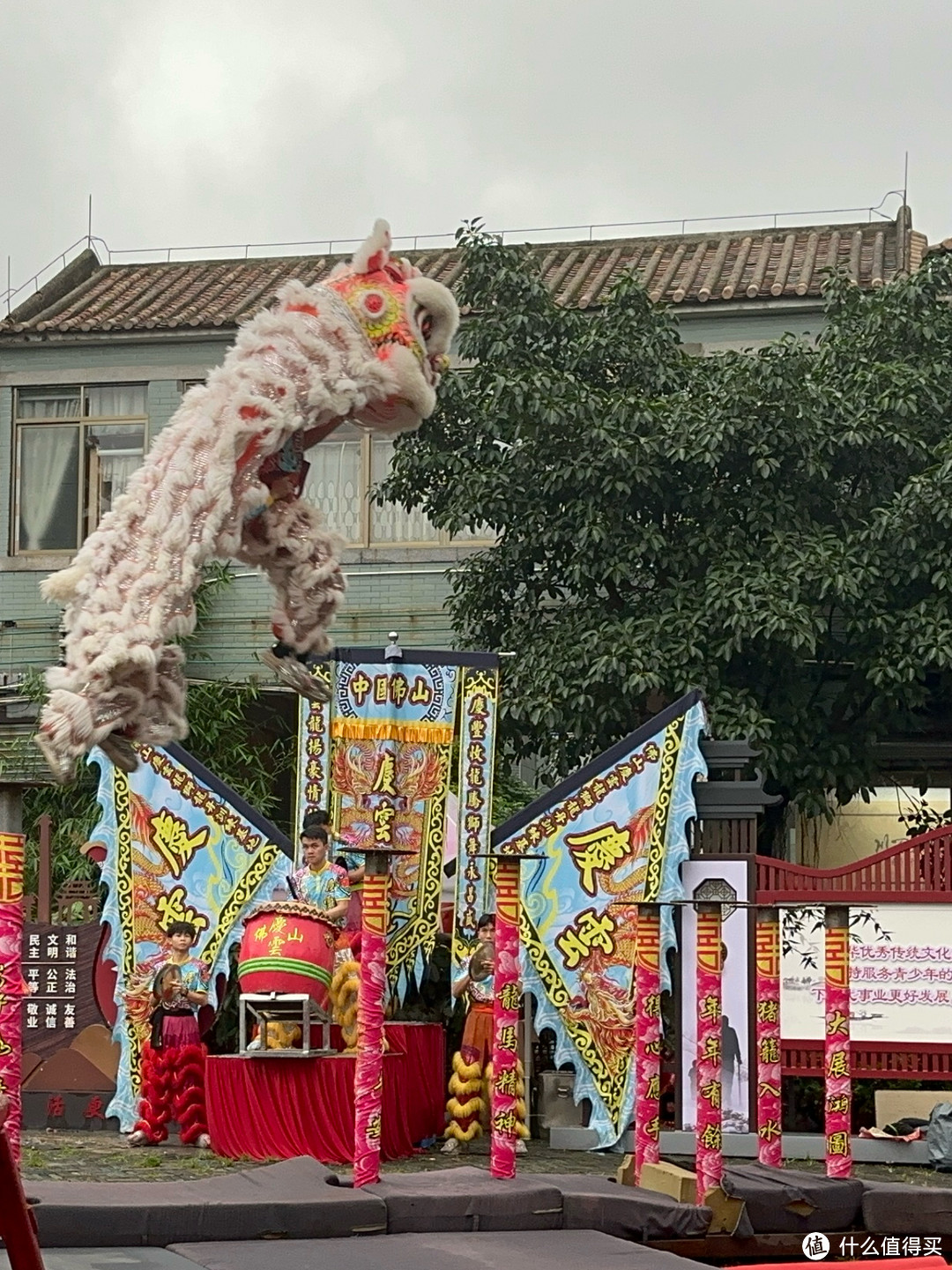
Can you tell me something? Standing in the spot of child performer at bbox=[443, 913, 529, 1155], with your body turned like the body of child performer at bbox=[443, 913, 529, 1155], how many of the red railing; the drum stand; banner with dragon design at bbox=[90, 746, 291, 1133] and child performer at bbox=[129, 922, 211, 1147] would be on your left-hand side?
1

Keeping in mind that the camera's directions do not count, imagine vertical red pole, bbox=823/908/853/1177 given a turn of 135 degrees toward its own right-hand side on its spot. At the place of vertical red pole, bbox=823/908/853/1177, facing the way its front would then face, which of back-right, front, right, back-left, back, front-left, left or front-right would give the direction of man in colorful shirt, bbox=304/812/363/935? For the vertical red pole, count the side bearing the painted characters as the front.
front

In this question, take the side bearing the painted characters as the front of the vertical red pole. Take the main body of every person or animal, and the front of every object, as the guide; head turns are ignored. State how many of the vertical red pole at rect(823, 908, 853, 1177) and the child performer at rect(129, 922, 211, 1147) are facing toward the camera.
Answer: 2

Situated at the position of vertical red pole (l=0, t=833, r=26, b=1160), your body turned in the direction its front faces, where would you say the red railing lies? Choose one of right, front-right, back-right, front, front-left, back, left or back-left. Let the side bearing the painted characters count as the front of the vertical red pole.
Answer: back-left

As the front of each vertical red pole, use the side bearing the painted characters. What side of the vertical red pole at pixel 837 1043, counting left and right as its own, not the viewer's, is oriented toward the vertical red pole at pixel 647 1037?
right

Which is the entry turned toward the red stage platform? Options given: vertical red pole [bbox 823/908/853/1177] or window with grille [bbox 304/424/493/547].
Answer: the window with grille

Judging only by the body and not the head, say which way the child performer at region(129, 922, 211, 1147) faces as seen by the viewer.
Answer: toward the camera

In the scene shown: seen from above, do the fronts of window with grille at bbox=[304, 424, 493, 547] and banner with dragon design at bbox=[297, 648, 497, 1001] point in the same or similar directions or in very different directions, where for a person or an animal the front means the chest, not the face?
same or similar directions

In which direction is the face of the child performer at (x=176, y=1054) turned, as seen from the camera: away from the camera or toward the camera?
toward the camera

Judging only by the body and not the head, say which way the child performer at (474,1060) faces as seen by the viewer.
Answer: toward the camera
